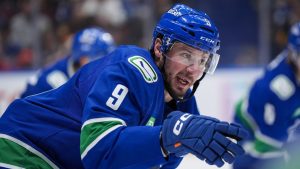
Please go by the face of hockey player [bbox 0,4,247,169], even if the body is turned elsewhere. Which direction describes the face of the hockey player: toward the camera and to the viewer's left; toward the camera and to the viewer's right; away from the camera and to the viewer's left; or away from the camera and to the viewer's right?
toward the camera and to the viewer's right

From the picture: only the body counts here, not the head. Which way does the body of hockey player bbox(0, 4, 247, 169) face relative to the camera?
to the viewer's right

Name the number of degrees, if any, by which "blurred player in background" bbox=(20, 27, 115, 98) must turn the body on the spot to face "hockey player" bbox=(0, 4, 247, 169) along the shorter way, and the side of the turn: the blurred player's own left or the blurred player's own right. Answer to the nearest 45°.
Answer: approximately 90° to the blurred player's own right

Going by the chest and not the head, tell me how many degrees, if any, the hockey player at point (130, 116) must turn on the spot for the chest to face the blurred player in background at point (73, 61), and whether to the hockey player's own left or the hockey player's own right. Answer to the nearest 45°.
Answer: approximately 90° to the hockey player's own left

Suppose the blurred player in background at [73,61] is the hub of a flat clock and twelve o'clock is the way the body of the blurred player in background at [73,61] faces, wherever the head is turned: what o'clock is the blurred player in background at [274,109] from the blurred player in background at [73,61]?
the blurred player in background at [274,109] is roughly at 1 o'clock from the blurred player in background at [73,61].

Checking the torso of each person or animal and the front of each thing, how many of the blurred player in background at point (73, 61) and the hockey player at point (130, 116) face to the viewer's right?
2

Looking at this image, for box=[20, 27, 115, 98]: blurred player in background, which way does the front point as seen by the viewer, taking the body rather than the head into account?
to the viewer's right
